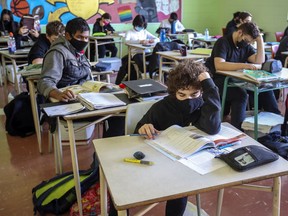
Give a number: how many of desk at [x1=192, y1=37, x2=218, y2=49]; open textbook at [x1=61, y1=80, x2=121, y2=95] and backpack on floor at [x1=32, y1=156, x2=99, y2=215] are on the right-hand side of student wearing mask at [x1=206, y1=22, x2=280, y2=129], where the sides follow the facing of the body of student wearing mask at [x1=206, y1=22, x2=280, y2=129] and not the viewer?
2

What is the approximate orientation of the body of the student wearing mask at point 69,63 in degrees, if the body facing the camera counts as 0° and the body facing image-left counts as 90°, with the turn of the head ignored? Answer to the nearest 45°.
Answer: approximately 315°

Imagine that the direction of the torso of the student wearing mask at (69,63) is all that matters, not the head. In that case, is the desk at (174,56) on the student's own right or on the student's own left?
on the student's own left

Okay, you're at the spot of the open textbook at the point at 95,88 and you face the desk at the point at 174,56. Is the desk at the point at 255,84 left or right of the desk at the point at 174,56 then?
right

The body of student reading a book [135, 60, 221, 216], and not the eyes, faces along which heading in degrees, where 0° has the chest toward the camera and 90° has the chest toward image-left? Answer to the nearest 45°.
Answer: approximately 0°

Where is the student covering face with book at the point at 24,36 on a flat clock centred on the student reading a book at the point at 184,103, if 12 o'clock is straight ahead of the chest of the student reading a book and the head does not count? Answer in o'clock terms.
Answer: The student covering face with book is roughly at 5 o'clock from the student reading a book.

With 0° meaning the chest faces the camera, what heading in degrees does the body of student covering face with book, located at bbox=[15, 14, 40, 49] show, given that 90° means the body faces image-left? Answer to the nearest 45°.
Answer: approximately 315°
